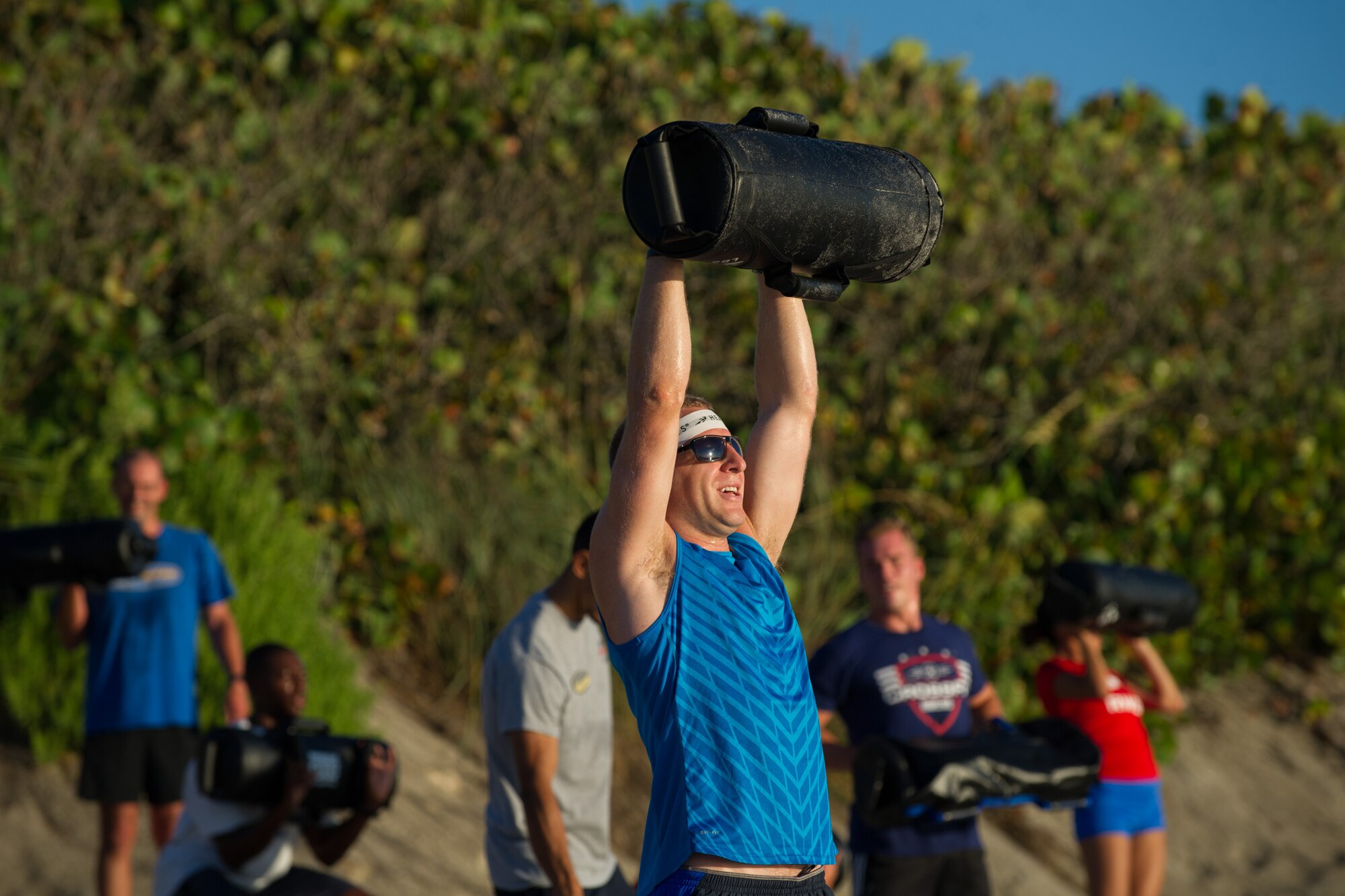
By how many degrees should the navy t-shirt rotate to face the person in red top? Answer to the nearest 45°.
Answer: approximately 90° to its left

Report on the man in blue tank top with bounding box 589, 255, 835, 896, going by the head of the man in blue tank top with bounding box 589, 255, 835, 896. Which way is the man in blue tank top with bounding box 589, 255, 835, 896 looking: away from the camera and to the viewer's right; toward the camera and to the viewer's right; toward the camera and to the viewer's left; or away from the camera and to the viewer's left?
toward the camera and to the viewer's right

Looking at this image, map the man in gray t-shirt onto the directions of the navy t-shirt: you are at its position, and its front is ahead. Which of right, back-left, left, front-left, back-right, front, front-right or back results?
right

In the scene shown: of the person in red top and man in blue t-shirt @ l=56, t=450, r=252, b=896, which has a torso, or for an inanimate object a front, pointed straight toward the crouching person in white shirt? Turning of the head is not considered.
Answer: the man in blue t-shirt

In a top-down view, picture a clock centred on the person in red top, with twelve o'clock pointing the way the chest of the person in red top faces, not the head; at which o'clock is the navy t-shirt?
The navy t-shirt is roughly at 3 o'clock from the person in red top.

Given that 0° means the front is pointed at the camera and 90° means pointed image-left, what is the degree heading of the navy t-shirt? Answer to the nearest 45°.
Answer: approximately 315°

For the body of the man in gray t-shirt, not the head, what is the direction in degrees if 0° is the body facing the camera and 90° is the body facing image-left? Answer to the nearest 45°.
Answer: approximately 315°

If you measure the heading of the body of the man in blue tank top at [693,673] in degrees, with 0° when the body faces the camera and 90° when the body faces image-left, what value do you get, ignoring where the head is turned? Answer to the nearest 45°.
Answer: approximately 315°

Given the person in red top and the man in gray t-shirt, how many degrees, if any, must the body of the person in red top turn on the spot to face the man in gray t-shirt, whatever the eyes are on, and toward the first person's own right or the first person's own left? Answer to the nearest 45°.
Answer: approximately 90° to the first person's own right
